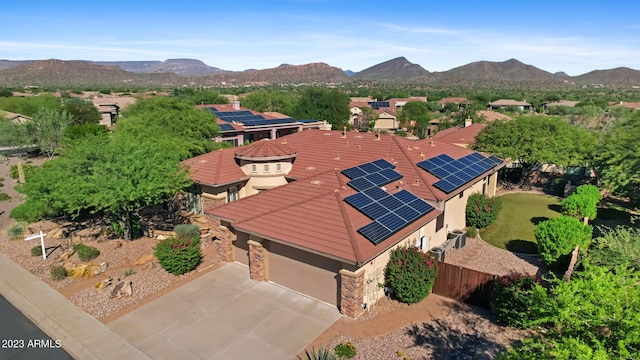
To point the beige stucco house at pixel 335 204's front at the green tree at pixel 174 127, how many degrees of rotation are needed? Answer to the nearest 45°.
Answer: approximately 90° to its right

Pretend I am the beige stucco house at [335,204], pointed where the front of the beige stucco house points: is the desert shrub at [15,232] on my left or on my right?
on my right

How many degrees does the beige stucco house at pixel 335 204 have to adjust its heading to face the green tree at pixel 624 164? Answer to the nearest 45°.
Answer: approximately 180°

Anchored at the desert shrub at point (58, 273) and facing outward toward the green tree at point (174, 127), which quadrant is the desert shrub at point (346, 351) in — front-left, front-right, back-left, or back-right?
back-right

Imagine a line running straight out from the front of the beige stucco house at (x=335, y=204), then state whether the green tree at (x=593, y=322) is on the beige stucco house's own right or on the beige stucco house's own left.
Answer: on the beige stucco house's own left

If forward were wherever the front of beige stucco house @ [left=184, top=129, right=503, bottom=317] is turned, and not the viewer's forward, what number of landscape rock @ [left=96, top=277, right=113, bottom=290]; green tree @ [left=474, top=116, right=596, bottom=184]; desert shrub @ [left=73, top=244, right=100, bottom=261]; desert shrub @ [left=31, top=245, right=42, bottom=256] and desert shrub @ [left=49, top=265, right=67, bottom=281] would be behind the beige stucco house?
1

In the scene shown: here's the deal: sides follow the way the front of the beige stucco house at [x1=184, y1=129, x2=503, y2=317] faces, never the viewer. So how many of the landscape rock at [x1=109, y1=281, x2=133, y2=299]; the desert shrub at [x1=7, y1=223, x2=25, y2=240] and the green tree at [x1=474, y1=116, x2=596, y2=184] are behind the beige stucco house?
1

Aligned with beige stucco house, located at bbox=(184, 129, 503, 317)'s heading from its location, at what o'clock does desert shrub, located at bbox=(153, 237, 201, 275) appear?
The desert shrub is roughly at 1 o'clock from the beige stucco house.

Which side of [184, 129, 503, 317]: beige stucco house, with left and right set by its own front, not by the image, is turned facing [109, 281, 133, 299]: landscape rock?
front

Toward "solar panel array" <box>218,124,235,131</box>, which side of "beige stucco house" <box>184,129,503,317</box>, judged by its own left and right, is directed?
right

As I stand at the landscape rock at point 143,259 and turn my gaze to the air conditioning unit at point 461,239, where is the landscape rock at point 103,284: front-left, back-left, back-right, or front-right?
back-right

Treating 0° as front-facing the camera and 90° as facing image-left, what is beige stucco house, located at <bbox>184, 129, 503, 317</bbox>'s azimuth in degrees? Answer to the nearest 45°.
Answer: approximately 45°

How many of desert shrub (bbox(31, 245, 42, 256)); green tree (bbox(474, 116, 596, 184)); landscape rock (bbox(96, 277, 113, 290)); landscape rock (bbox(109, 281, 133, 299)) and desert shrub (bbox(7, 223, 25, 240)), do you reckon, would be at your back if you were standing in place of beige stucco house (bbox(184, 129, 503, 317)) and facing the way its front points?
1

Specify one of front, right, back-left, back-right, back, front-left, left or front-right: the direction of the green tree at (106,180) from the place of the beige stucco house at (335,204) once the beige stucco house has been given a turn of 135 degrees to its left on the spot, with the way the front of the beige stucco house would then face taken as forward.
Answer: back

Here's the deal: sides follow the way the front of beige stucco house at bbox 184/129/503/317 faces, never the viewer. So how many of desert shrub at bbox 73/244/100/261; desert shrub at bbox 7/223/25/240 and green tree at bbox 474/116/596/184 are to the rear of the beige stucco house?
1
